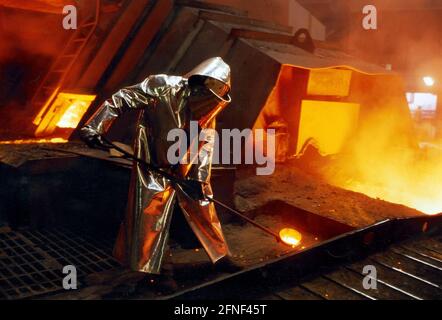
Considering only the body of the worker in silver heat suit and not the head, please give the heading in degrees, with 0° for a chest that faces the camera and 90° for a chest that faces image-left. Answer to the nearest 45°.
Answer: approximately 315°
